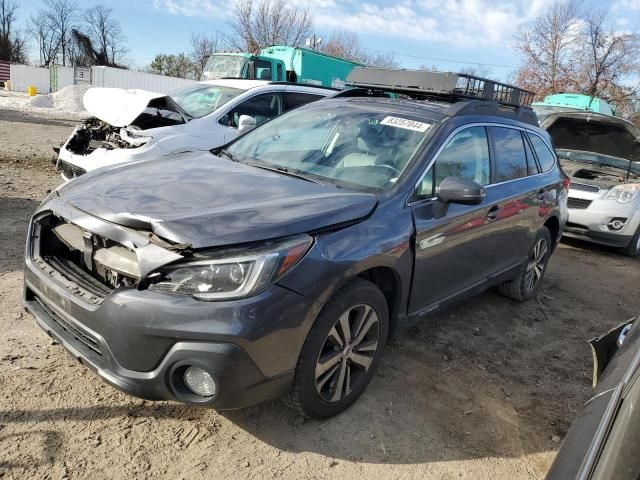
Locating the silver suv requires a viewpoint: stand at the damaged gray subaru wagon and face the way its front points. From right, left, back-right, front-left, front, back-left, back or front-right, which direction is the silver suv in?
back

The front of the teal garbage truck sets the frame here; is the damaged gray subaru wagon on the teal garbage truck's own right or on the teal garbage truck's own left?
on the teal garbage truck's own left

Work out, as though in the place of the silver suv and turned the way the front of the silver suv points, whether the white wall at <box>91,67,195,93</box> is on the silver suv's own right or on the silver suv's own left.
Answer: on the silver suv's own right

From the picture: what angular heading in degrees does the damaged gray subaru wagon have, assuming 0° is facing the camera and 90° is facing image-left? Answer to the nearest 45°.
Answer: approximately 45°

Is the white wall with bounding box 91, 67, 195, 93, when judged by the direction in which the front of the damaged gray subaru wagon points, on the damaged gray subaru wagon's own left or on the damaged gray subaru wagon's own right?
on the damaged gray subaru wagon's own right

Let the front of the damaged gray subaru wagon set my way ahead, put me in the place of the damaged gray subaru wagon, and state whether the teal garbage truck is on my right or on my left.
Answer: on my right
